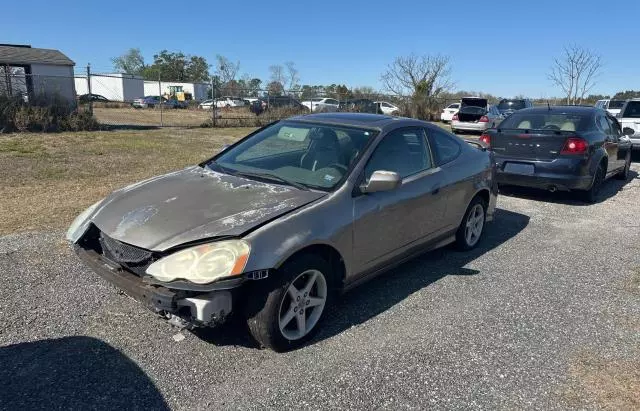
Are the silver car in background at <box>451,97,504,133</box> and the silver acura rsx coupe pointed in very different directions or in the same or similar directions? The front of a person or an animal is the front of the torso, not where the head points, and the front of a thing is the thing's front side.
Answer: very different directions

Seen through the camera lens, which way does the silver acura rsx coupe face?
facing the viewer and to the left of the viewer

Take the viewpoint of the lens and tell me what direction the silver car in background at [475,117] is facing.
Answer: facing away from the viewer and to the right of the viewer

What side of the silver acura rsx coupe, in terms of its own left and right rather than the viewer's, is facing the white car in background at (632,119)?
back

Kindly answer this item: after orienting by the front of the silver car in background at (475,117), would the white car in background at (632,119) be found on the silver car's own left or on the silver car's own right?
on the silver car's own right

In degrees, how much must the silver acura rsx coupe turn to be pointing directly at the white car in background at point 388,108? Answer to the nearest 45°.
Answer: approximately 135° to its right

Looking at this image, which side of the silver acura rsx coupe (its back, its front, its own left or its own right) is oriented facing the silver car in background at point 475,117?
back

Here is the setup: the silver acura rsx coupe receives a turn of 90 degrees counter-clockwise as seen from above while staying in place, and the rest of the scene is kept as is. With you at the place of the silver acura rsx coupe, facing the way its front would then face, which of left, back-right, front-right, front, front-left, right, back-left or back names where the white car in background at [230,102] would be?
back-left

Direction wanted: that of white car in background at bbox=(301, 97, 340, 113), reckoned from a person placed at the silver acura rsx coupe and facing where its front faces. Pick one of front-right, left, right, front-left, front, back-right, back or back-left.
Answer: back-right

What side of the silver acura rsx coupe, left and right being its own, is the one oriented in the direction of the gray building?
right
